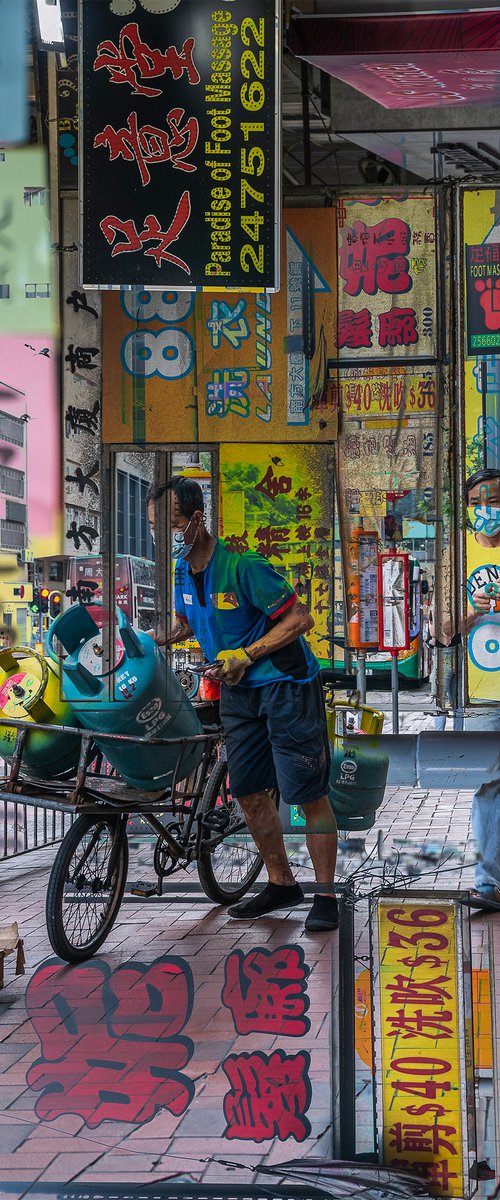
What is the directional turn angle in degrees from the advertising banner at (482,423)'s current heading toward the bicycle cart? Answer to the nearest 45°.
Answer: approximately 90° to its right

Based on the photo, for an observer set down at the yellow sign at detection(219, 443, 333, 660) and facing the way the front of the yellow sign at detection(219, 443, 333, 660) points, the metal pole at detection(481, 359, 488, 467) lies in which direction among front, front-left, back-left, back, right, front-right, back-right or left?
left

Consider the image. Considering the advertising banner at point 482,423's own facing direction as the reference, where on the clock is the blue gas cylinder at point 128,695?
The blue gas cylinder is roughly at 1 o'clock from the advertising banner.

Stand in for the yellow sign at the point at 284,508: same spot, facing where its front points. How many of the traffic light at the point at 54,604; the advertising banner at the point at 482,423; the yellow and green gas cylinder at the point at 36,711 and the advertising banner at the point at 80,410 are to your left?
1

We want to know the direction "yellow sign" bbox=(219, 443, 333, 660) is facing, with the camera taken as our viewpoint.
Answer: facing the viewer

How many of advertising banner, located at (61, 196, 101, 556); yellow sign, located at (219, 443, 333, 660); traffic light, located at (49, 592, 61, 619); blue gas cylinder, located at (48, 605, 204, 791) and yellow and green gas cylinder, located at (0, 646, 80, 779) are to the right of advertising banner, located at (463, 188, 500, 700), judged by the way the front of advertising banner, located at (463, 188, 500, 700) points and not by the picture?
5

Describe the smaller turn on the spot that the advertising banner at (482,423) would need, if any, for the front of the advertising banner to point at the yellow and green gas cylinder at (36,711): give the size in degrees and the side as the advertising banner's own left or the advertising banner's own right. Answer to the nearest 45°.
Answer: approximately 90° to the advertising banner's own right

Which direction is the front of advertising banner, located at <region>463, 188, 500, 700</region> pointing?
toward the camera
